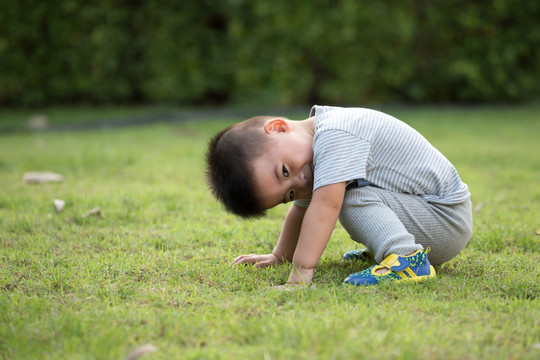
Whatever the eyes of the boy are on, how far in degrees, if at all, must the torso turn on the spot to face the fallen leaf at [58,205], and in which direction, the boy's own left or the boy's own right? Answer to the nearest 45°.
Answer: approximately 45° to the boy's own right

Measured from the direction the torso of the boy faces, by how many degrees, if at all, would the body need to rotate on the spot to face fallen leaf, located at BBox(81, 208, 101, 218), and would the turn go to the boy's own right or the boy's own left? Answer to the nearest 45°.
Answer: approximately 45° to the boy's own right

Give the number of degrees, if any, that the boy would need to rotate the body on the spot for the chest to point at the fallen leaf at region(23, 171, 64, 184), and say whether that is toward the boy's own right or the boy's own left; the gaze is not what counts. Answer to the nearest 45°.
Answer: approximately 45° to the boy's own right

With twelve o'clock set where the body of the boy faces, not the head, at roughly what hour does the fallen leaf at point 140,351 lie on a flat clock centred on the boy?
The fallen leaf is roughly at 10 o'clock from the boy.

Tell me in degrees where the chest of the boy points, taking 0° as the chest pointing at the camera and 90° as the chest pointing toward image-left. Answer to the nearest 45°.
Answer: approximately 90°
